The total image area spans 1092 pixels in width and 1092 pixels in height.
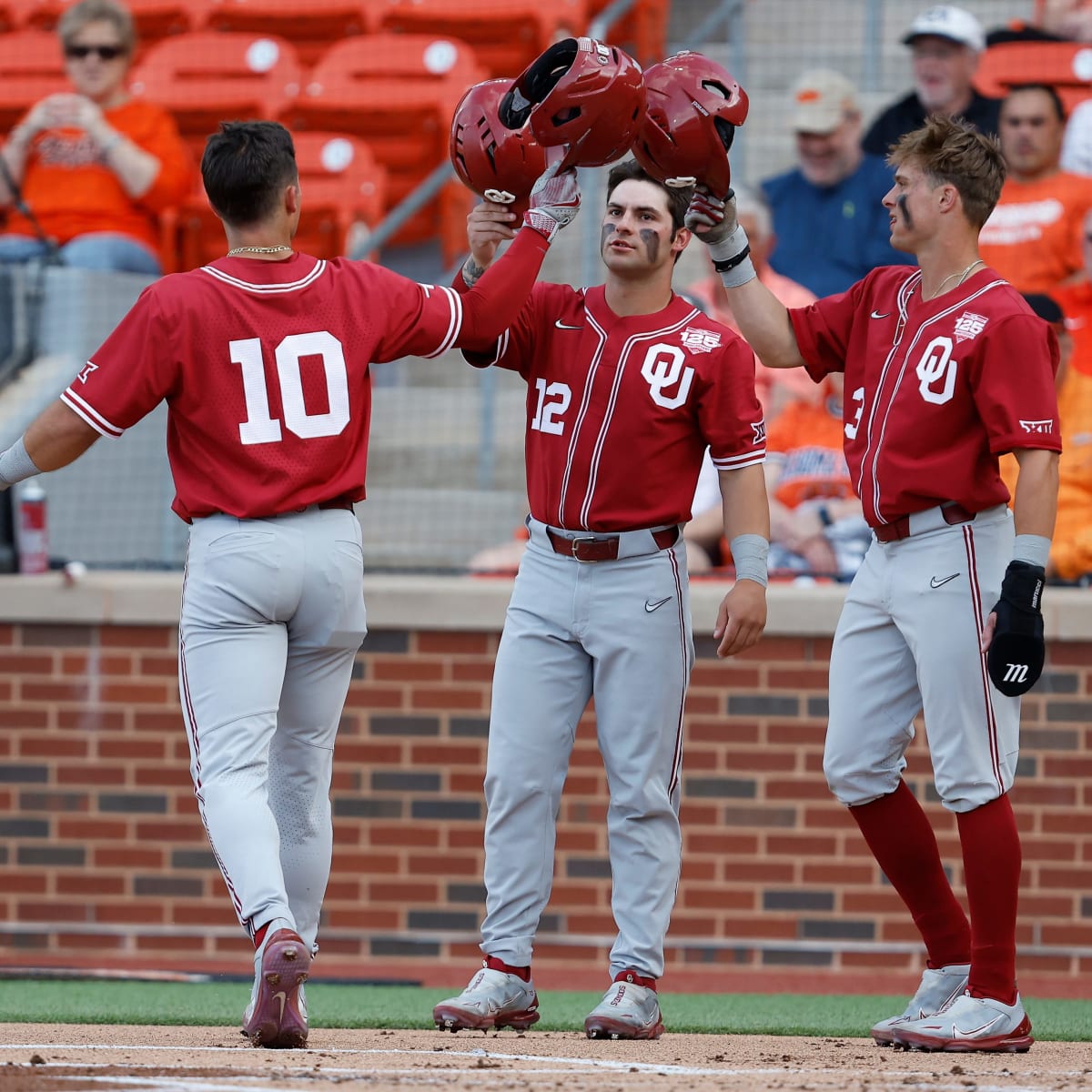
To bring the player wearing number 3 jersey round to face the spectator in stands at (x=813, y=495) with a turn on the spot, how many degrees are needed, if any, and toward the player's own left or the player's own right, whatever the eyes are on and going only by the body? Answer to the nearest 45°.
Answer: approximately 135° to the player's own right

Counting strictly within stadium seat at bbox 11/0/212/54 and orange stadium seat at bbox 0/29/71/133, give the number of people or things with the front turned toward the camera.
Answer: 2

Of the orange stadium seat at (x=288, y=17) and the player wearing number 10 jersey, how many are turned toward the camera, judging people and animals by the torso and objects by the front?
1

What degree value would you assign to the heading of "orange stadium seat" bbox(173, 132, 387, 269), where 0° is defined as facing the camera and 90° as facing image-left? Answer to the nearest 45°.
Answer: approximately 0°

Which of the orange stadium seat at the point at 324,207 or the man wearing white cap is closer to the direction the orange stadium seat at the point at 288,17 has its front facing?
the orange stadium seat

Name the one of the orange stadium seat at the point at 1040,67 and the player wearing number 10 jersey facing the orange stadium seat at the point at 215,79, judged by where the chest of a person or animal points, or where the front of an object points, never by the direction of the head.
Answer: the player wearing number 10 jersey

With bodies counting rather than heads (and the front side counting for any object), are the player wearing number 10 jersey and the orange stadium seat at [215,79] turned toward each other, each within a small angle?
yes
